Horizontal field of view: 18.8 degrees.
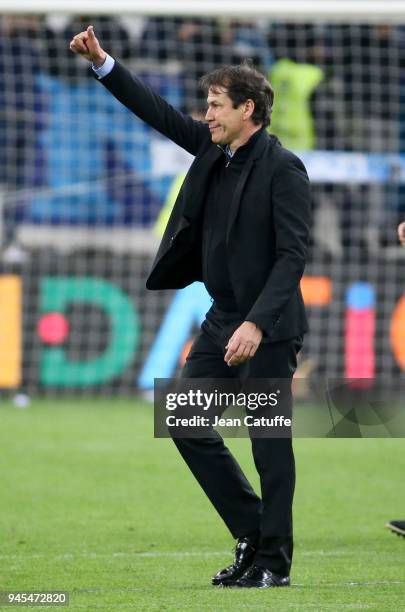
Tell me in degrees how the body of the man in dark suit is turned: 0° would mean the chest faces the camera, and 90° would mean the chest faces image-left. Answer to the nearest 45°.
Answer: approximately 45°

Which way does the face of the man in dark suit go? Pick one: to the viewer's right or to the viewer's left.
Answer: to the viewer's left
